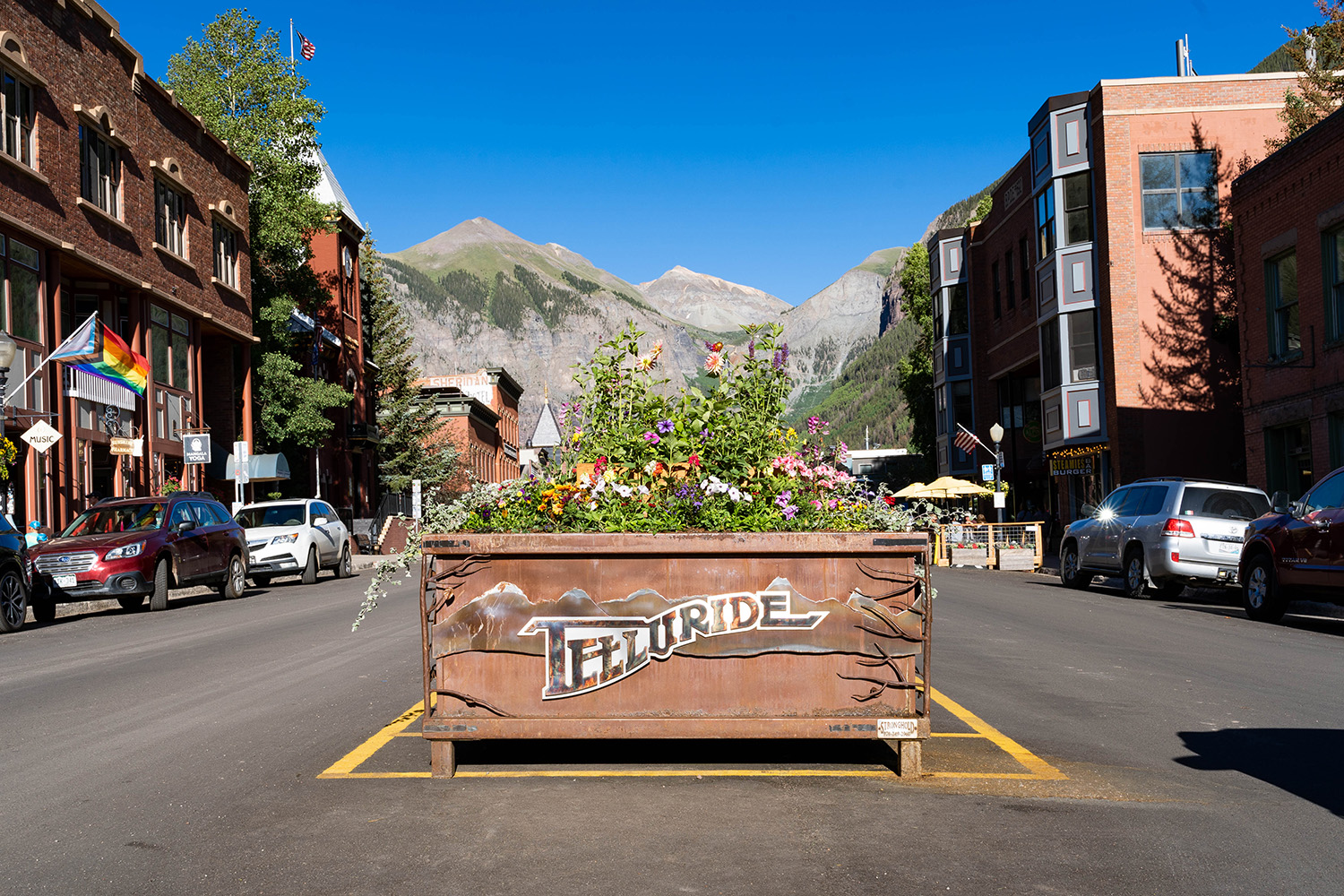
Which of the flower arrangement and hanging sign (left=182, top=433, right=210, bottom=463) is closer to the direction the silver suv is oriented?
the hanging sign

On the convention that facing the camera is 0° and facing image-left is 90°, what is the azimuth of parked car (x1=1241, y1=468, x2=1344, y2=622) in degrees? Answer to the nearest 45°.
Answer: approximately 135°

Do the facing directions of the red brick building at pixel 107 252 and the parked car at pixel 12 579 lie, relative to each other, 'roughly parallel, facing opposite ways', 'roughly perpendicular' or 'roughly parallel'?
roughly perpendicular

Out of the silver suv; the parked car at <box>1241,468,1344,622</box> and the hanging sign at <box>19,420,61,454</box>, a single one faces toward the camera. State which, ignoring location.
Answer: the hanging sign

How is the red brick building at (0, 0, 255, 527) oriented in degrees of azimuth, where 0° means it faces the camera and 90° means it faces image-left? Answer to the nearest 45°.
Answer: approximately 315°

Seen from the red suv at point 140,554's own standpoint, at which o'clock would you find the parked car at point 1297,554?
The parked car is roughly at 9 o'clock from the red suv.

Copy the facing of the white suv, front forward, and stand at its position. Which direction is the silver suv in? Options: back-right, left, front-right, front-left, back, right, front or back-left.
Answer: left

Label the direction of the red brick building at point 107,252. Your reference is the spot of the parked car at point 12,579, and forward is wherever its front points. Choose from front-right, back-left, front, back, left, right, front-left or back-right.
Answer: back-right

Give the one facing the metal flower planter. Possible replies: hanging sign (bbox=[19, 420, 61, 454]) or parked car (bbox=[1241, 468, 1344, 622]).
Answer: the hanging sign

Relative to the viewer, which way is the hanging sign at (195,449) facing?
toward the camera

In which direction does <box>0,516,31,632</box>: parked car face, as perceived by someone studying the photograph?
facing the viewer and to the left of the viewer

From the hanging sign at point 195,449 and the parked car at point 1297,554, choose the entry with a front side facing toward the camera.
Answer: the hanging sign

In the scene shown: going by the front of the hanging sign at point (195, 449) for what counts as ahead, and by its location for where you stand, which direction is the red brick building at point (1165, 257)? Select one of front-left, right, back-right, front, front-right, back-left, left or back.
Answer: left

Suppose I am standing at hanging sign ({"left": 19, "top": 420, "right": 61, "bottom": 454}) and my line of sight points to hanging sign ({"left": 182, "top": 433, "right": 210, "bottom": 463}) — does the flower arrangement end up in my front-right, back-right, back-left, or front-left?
back-right

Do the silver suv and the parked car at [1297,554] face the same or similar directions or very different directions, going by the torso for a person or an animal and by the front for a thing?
same or similar directions

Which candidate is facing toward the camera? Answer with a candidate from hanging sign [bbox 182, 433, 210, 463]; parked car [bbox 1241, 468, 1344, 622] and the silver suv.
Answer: the hanging sign

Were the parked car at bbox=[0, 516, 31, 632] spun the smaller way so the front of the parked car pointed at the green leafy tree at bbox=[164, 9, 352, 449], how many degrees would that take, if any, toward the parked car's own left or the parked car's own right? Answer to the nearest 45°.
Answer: approximately 135° to the parked car's own right
